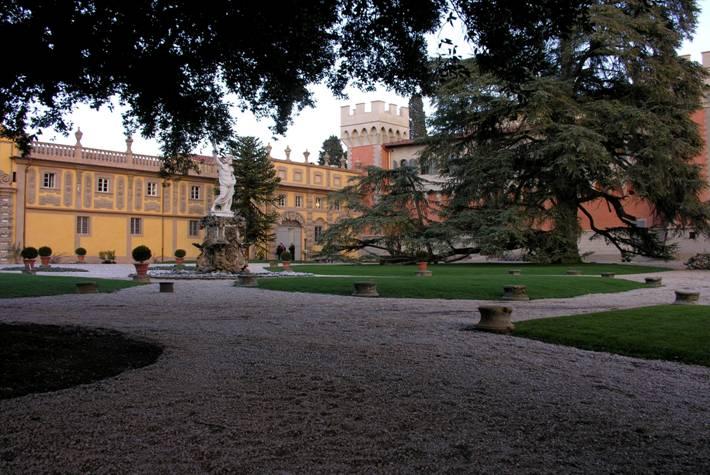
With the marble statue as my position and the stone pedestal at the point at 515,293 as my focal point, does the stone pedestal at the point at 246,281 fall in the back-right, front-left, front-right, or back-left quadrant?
front-right

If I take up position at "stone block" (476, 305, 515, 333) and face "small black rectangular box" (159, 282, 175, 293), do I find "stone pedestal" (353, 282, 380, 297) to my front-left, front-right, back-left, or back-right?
front-right

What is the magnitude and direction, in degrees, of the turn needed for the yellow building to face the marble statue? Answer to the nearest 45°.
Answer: approximately 45° to its right

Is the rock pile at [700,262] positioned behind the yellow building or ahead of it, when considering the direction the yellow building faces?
ahead

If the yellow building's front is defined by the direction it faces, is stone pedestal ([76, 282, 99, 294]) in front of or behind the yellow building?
in front

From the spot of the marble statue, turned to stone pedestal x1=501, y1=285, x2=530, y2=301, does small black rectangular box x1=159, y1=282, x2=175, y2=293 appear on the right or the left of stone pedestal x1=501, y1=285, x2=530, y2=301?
right

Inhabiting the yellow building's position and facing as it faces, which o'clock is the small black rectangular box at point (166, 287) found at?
The small black rectangular box is roughly at 1 o'clock from the yellow building.

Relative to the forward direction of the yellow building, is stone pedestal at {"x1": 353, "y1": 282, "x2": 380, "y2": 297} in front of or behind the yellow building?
in front
